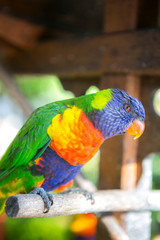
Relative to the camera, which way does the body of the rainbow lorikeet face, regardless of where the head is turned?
to the viewer's right

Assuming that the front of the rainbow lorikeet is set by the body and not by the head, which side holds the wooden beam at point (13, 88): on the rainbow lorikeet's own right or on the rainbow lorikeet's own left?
on the rainbow lorikeet's own left
